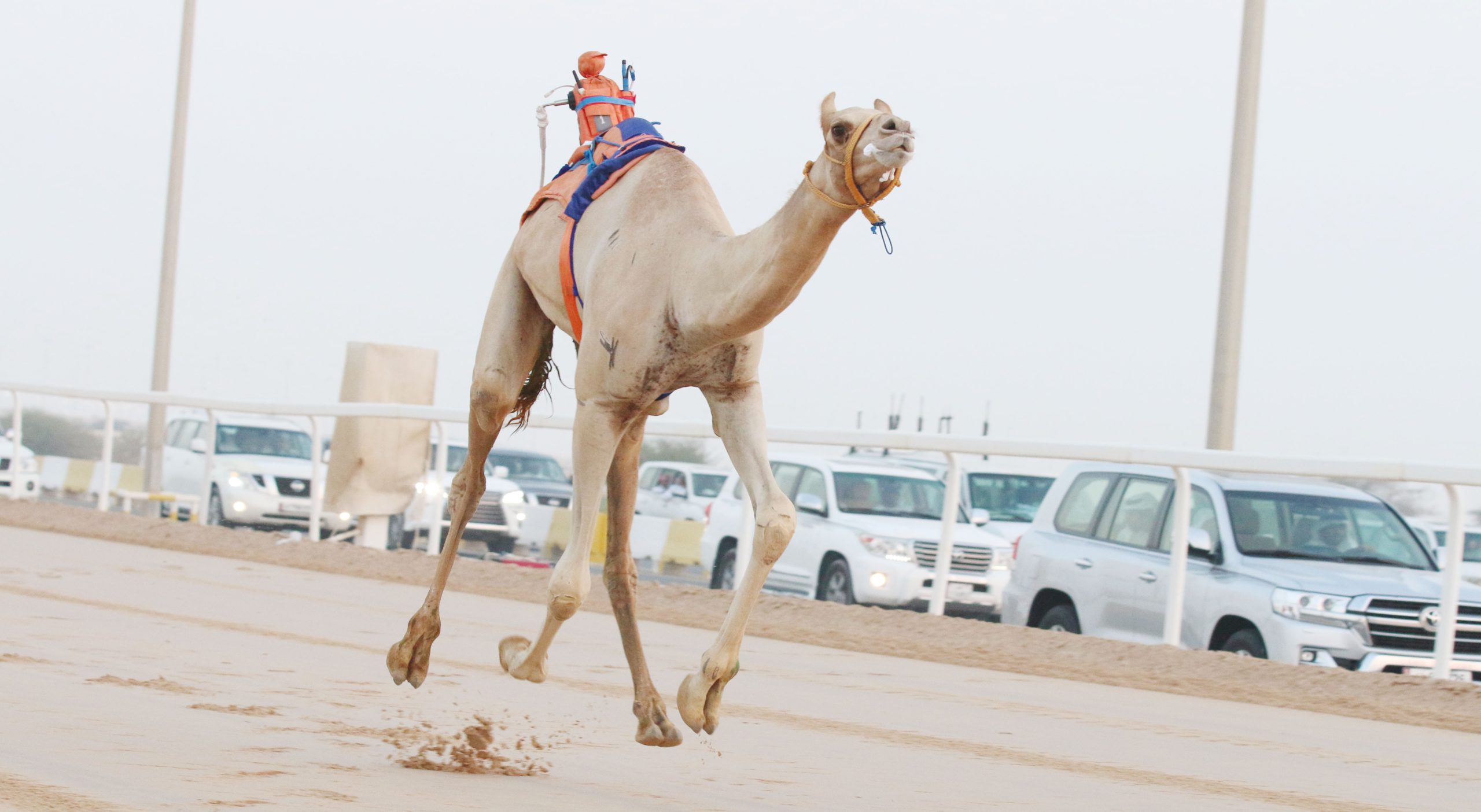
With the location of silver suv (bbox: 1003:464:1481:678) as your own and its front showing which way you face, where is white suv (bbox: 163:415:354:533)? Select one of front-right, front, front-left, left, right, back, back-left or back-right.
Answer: back

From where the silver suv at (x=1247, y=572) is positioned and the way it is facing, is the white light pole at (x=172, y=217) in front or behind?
behind

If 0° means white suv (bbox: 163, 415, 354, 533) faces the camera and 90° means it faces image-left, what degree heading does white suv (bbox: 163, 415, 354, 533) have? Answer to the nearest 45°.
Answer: approximately 315°

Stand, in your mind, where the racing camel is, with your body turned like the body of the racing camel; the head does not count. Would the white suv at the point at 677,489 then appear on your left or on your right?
on your left

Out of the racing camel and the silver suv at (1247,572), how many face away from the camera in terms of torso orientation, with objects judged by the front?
0

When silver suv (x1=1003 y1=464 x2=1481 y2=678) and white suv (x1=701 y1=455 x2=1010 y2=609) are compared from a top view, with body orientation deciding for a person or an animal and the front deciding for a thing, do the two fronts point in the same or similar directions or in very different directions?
same or similar directions

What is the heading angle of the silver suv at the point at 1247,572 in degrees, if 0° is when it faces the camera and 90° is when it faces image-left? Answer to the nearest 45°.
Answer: approximately 315°

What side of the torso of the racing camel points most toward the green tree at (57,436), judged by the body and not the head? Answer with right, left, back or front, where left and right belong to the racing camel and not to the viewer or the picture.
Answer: back

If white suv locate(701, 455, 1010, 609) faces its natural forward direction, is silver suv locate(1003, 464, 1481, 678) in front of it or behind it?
in front

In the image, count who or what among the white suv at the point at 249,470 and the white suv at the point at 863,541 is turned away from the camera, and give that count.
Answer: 0

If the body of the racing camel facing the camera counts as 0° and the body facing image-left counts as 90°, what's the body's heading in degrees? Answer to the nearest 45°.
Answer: approximately 315°

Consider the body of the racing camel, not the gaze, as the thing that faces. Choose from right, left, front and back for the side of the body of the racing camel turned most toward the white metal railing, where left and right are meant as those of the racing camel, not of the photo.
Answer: left

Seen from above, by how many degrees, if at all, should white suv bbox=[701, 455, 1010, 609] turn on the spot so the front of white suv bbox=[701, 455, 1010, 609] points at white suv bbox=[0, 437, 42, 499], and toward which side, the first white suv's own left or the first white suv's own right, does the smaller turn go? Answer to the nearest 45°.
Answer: approximately 180°
